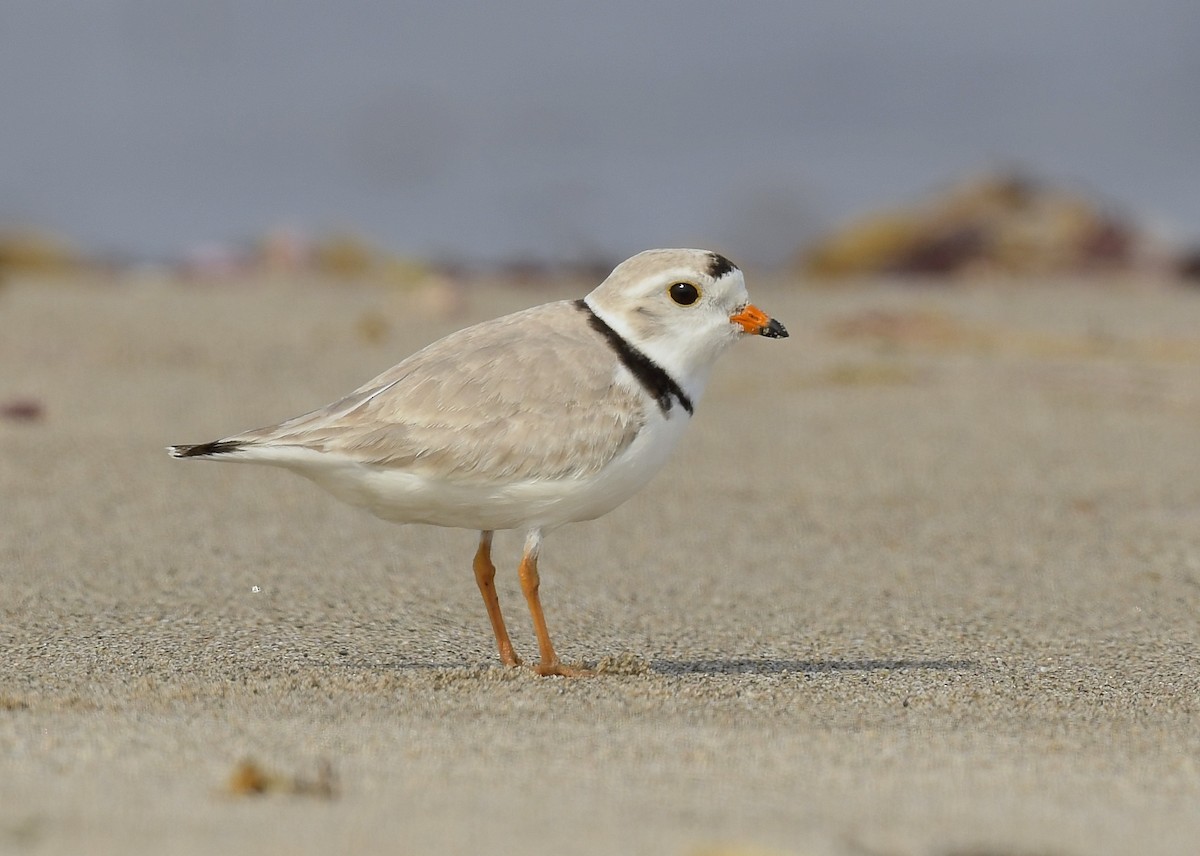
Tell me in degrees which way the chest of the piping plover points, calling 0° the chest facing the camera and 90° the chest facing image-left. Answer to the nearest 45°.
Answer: approximately 270°

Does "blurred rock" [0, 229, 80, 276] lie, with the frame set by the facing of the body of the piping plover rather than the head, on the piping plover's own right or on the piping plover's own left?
on the piping plover's own left

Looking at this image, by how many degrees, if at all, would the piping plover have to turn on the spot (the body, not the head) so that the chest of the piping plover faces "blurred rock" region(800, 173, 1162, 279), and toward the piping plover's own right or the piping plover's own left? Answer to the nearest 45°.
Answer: approximately 90° to the piping plover's own left
